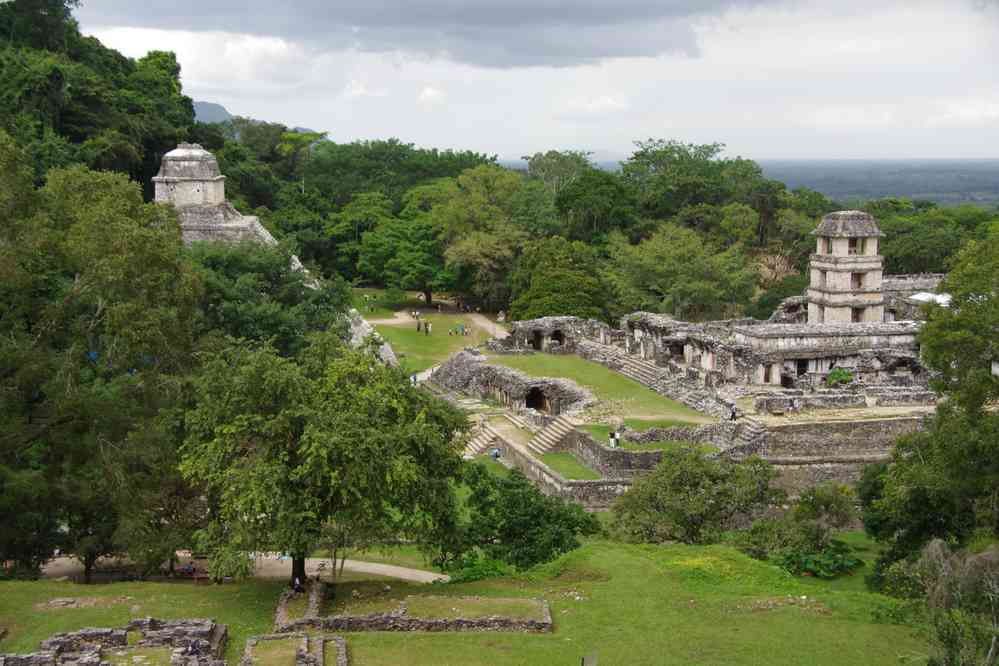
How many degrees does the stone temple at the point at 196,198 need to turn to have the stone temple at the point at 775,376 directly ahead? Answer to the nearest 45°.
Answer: approximately 45° to its right

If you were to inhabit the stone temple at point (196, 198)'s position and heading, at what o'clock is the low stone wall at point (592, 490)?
The low stone wall is roughly at 2 o'clock from the stone temple.

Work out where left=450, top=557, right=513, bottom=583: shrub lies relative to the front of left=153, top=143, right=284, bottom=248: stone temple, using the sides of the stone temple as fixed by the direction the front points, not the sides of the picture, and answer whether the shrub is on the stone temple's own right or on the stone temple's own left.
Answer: on the stone temple's own right

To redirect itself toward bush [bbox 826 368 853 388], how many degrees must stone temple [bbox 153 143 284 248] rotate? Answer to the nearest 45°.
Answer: approximately 45° to its right

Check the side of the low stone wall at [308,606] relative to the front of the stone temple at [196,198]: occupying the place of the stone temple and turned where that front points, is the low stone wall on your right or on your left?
on your right

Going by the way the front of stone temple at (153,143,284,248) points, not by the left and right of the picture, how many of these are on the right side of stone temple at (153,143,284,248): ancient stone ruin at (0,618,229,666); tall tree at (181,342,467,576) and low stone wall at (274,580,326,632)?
3

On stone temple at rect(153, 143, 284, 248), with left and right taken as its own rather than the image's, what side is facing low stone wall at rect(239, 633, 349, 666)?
right

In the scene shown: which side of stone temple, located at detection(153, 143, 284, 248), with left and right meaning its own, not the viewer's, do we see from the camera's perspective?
right
